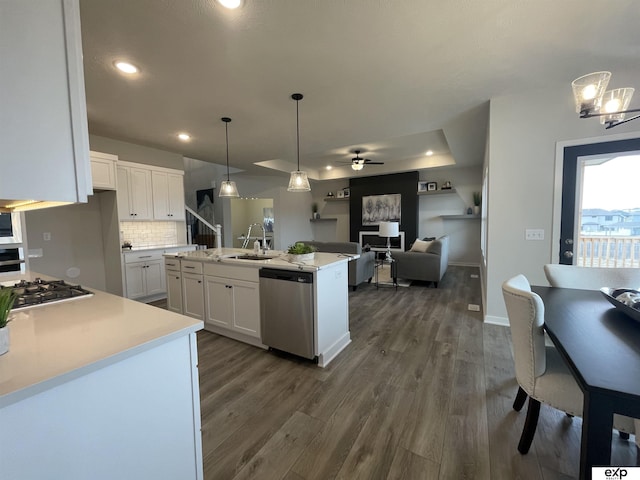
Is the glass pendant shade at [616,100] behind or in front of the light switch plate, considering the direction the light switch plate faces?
in front

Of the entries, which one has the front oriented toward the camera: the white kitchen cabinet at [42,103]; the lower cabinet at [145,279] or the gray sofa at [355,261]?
the lower cabinet

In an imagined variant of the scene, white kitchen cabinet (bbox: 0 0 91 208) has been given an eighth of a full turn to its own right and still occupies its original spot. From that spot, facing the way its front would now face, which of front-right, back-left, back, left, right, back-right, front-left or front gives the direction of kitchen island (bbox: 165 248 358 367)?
left

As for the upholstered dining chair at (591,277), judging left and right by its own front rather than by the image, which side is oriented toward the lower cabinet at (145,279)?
right

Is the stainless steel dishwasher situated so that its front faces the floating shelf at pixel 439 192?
no

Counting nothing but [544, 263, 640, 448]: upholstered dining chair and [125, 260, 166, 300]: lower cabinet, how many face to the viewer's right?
0

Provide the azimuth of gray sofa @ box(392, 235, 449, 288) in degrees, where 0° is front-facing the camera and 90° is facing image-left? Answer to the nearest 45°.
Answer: approximately 90°

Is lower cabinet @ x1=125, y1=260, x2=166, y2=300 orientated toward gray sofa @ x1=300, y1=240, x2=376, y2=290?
no

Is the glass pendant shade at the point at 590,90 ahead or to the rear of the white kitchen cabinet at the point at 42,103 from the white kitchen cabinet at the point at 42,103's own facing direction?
ahead

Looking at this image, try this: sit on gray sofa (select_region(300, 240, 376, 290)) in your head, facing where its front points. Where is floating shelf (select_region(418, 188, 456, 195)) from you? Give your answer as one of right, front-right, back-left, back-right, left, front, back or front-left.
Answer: front

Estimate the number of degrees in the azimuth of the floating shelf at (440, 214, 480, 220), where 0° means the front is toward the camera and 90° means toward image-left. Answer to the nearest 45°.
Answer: approximately 0°

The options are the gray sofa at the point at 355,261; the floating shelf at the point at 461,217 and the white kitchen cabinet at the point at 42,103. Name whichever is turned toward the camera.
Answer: the floating shelf

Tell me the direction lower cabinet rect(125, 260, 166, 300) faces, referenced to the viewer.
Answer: facing the viewer

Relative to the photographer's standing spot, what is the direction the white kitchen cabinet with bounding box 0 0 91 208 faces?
facing to the right of the viewer
